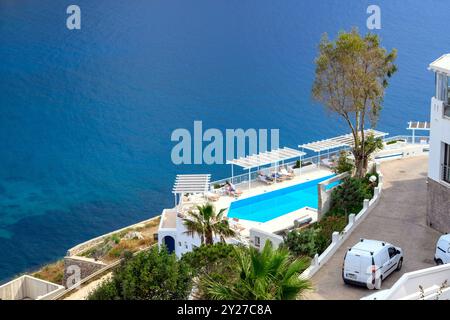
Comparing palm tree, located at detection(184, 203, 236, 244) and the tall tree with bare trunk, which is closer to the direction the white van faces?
the tall tree with bare trunk

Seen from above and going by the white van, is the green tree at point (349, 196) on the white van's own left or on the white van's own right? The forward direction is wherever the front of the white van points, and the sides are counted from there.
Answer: on the white van's own left

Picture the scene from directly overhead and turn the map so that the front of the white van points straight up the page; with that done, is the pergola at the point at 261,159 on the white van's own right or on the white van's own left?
on the white van's own left

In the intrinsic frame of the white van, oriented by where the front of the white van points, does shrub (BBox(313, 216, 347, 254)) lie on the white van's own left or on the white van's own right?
on the white van's own left

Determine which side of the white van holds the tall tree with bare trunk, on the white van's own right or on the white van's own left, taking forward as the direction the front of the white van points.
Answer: on the white van's own left

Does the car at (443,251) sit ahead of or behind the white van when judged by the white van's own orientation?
ahead

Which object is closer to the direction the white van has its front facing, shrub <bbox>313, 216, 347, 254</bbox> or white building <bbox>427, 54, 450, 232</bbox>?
the white building
